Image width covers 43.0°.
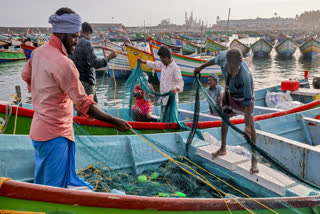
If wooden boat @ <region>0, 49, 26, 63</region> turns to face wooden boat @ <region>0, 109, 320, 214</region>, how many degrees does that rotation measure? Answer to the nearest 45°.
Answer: approximately 90° to its left

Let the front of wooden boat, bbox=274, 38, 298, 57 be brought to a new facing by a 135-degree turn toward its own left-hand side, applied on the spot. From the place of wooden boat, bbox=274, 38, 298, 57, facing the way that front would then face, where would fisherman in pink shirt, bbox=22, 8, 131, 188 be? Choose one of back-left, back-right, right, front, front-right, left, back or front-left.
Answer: back-right

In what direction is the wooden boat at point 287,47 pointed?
toward the camera

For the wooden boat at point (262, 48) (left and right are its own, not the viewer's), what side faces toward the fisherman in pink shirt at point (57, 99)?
front

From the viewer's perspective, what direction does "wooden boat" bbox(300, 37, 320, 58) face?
toward the camera

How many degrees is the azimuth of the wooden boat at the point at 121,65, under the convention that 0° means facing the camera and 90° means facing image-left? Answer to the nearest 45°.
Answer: approximately 45°

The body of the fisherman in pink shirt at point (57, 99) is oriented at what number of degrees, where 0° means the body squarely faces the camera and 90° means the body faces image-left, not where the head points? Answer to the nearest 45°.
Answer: approximately 225°

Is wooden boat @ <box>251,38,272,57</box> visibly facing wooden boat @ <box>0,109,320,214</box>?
yes

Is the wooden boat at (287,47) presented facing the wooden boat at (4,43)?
no

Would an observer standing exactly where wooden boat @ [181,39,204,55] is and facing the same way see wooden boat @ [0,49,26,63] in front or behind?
in front

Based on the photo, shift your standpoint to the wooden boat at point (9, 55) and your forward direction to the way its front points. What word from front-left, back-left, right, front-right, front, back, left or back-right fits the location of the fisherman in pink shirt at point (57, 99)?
right

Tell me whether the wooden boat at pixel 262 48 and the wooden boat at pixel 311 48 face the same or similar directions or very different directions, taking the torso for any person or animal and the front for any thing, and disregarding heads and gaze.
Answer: same or similar directions

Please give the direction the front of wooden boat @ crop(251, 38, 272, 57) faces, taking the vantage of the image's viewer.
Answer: facing the viewer

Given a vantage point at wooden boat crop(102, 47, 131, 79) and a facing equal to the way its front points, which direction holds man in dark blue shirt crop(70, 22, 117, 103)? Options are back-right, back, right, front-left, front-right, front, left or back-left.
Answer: front-left
